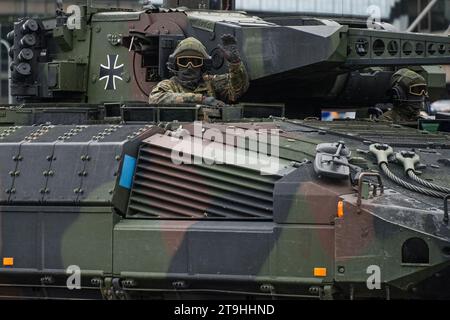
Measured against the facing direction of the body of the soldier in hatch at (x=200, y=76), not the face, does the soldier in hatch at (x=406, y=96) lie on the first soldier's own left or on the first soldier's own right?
on the first soldier's own left

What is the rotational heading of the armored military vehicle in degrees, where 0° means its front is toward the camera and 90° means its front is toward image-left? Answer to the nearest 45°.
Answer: approximately 270°

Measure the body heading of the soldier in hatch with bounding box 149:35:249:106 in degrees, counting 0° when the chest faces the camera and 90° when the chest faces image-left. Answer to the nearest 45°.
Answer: approximately 0°
